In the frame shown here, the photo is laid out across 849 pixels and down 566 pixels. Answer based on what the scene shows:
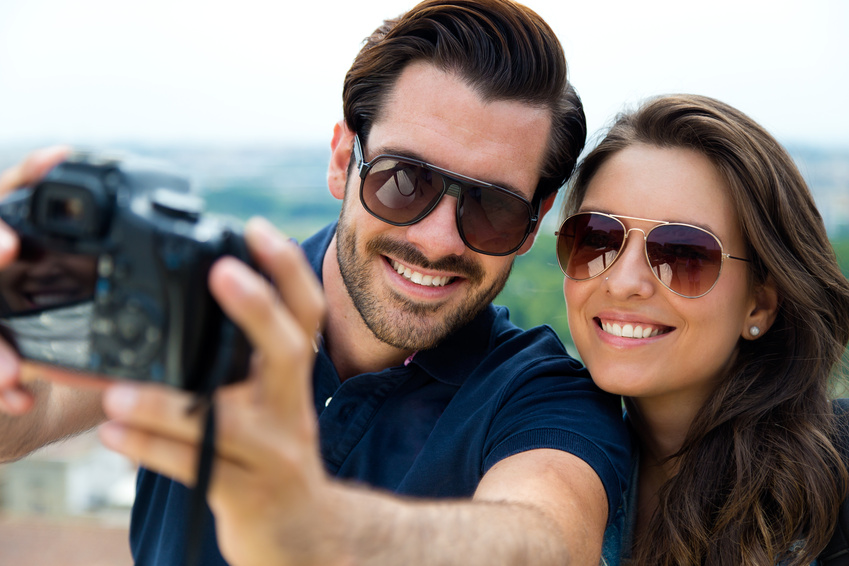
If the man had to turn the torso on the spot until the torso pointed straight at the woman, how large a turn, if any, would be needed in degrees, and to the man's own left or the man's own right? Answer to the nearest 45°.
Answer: approximately 135° to the man's own left

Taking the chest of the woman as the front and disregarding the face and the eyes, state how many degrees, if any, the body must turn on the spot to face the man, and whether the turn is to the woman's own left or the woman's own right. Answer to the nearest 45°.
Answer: approximately 45° to the woman's own right

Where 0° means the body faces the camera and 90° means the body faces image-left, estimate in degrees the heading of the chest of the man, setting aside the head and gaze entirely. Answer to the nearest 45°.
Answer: approximately 45°

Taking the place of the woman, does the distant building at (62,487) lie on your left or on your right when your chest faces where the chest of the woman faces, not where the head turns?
on your right

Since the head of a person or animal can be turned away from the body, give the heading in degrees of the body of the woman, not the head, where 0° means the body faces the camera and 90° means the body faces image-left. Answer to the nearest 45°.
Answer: approximately 45°

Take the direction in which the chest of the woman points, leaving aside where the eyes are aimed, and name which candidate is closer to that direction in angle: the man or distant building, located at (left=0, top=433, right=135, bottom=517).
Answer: the man

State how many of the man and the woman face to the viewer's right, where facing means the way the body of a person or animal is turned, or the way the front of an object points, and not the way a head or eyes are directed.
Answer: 0

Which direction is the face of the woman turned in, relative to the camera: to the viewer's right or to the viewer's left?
to the viewer's left
